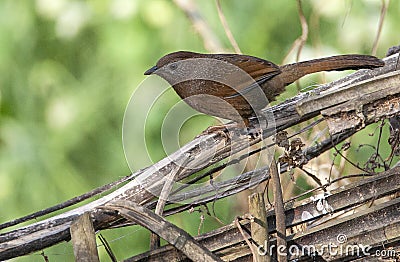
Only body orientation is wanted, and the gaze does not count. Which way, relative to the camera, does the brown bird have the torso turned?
to the viewer's left
